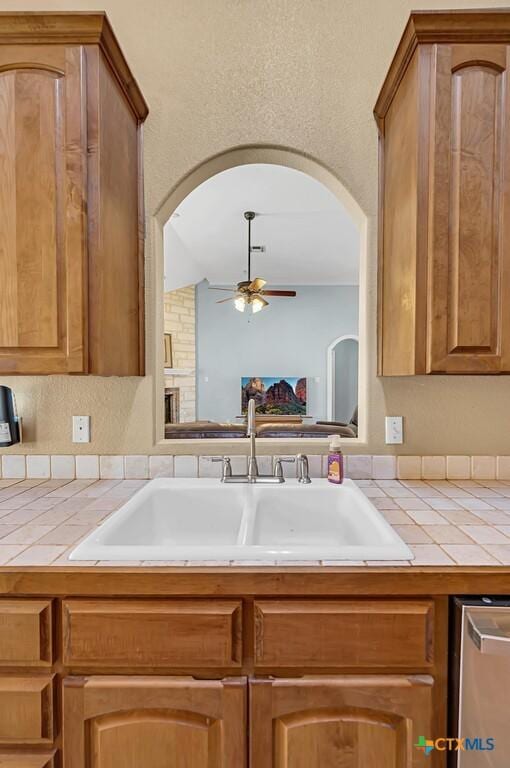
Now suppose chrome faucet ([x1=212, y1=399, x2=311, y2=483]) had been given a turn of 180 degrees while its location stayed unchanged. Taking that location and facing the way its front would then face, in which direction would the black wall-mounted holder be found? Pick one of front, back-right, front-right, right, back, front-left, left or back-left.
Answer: left

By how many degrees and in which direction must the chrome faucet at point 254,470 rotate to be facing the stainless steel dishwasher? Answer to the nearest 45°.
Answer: approximately 45° to its left

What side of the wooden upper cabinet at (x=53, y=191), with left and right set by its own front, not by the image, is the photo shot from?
front

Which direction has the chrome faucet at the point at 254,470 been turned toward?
toward the camera
